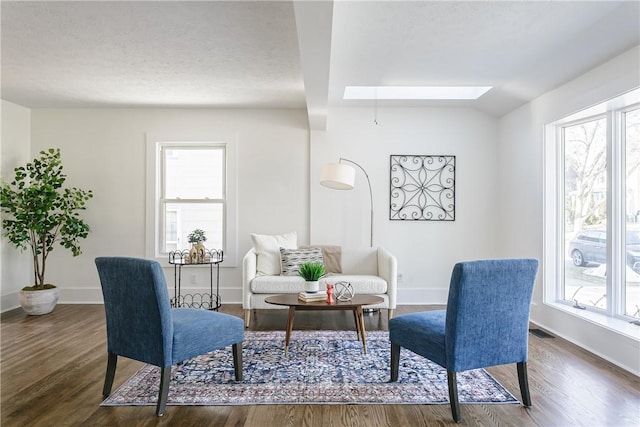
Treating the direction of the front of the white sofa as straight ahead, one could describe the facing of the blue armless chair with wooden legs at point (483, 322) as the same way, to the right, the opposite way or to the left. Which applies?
the opposite way

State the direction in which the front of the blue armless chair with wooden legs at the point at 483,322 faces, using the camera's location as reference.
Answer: facing away from the viewer and to the left of the viewer

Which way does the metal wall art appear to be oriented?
toward the camera

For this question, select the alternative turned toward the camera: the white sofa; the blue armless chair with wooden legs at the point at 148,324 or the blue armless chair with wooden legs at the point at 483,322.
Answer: the white sofa

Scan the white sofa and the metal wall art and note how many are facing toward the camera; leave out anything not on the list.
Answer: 2

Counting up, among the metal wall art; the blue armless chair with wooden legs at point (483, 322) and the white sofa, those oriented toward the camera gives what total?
2

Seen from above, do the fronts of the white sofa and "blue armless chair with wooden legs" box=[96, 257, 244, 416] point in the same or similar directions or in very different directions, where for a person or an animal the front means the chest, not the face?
very different directions

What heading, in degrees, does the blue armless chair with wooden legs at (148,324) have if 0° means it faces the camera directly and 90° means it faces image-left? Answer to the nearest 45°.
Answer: approximately 225°

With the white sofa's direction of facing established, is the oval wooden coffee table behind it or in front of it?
in front

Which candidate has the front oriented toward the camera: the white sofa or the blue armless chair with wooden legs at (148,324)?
the white sofa

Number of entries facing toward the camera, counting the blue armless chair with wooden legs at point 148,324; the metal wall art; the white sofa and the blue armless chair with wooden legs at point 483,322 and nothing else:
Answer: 2

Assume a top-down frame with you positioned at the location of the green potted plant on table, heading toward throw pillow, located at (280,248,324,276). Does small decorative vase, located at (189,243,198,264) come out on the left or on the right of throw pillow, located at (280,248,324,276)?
left

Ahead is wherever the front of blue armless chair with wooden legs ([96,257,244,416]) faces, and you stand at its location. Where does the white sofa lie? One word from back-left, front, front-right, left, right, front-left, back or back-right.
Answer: front

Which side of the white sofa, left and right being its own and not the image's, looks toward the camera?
front
